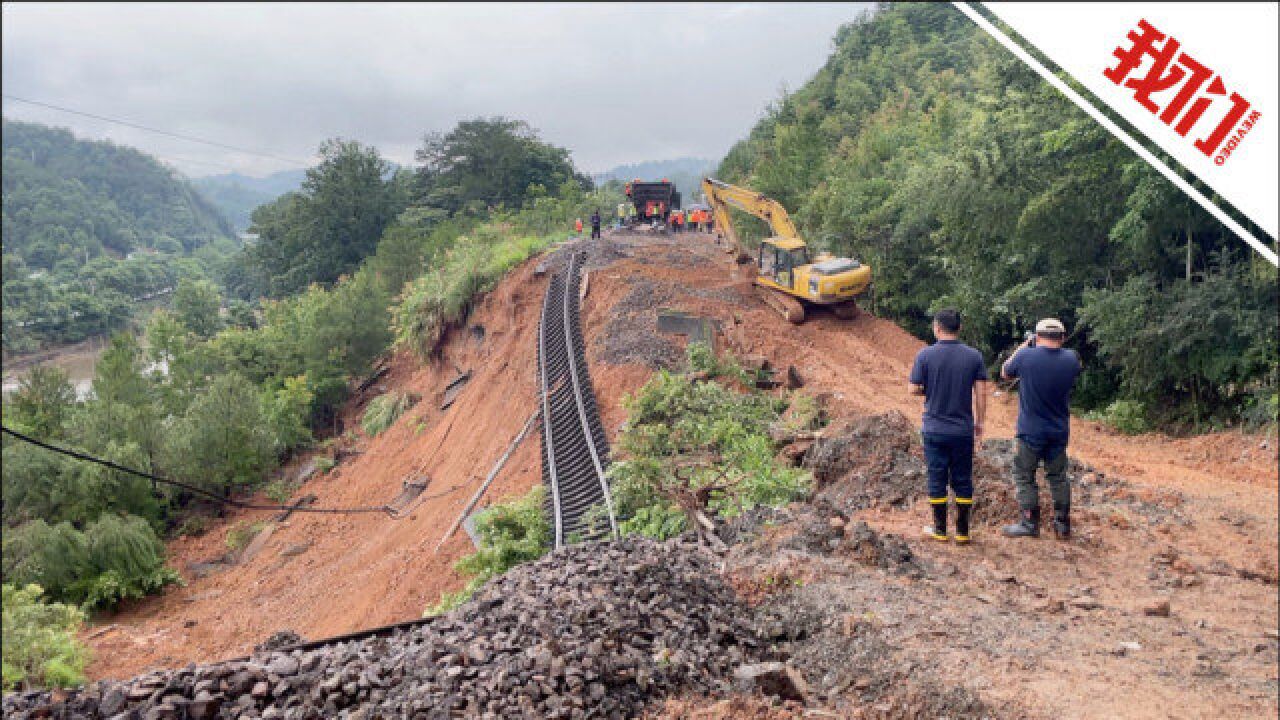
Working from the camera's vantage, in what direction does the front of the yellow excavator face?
facing away from the viewer and to the left of the viewer

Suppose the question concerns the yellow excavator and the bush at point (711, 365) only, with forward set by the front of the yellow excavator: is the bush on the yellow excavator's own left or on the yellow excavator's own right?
on the yellow excavator's own left

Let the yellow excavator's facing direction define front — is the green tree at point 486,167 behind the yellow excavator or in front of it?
in front

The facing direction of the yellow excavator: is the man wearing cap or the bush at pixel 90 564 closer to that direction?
the bush

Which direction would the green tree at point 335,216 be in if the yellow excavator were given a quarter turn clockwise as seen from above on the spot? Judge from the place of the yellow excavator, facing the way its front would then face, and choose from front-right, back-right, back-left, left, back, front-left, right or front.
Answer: left

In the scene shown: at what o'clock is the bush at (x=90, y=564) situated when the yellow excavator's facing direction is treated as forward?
The bush is roughly at 10 o'clock from the yellow excavator.

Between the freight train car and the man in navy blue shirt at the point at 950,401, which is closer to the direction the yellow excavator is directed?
the freight train car

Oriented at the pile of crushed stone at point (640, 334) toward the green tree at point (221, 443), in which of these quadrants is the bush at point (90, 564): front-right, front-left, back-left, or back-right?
front-left

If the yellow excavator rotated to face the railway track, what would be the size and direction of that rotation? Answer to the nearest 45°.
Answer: approximately 90° to its left

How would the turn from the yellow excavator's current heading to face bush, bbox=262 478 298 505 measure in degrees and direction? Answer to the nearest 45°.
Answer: approximately 45° to its left

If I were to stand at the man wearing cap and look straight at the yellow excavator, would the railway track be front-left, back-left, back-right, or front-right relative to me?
front-left

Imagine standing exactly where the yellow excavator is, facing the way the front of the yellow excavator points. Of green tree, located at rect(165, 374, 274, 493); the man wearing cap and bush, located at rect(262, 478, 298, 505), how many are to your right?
0

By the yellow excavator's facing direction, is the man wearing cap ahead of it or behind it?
behind
